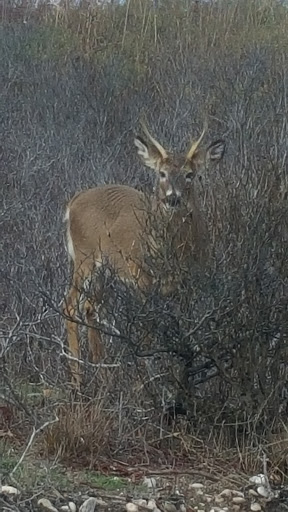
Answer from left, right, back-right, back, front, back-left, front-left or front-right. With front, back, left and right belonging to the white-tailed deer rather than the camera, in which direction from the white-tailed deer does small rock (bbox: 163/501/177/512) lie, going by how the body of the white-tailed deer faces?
front-right

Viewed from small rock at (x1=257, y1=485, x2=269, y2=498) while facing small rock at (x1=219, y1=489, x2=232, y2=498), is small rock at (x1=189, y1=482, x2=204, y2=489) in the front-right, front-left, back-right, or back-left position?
front-right

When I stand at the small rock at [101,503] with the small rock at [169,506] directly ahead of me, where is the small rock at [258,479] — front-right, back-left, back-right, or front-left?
front-left

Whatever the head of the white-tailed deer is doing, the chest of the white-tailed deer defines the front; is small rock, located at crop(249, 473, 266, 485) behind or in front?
in front

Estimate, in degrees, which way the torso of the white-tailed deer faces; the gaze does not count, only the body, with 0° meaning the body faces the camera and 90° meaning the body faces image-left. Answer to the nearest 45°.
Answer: approximately 315°

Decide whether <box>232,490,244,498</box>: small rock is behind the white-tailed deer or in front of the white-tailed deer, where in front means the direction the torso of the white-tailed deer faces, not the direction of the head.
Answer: in front

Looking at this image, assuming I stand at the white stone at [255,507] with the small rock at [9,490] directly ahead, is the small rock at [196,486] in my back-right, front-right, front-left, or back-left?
front-right

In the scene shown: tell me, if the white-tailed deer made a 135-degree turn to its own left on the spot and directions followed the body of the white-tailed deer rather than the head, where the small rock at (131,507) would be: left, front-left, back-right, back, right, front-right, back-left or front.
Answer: back
